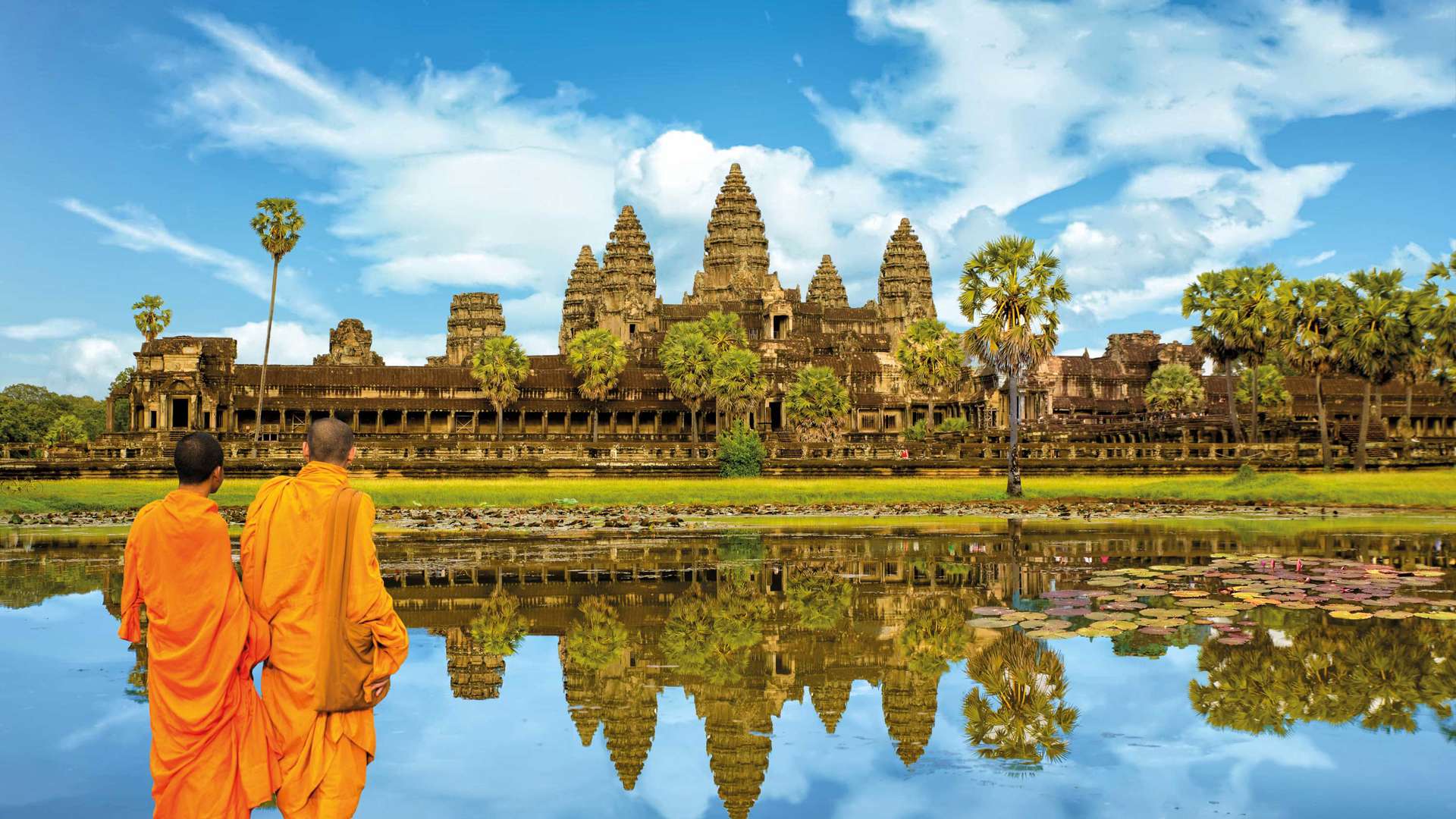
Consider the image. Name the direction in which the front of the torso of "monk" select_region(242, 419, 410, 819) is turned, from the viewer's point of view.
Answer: away from the camera

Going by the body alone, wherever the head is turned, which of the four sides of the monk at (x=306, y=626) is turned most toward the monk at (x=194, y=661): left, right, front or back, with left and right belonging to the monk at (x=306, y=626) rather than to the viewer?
left

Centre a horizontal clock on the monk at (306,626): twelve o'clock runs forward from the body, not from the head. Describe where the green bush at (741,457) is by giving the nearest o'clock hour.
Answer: The green bush is roughly at 1 o'clock from the monk.

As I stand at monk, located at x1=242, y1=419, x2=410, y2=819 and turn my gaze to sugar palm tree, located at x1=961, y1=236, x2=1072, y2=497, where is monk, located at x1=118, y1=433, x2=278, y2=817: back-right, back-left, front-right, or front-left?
back-left

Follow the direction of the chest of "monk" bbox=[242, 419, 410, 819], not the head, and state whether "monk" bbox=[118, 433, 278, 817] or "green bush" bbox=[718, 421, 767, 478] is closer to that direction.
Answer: the green bush

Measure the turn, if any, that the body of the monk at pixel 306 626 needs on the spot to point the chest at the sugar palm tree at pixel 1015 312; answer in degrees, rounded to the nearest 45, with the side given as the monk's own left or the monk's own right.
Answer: approximately 45° to the monk's own right

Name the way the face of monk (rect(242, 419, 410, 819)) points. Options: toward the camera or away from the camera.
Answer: away from the camera
